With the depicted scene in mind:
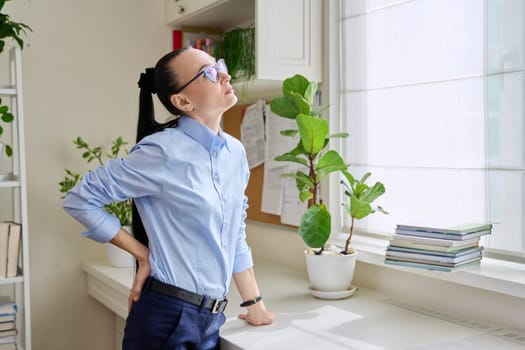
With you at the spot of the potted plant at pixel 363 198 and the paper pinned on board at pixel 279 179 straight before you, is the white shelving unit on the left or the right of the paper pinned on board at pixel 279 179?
left

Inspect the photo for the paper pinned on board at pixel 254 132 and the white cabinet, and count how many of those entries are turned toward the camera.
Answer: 2

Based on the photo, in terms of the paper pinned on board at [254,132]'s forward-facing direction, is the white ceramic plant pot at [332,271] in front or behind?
in front

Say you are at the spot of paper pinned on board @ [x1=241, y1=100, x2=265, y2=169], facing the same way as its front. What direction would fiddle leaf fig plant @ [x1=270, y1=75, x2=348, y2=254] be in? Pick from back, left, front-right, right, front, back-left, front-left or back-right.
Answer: front

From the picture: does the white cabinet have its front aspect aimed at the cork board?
no

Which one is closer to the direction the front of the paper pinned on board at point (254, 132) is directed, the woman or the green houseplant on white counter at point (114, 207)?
the woman

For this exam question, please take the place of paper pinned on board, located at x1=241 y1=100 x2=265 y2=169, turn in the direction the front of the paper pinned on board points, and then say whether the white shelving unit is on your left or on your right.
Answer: on your right

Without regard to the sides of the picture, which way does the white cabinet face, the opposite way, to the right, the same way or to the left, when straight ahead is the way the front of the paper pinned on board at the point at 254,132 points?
the same way

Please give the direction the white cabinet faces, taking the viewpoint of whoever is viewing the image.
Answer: facing the viewer

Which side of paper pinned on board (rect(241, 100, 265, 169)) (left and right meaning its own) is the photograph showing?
front

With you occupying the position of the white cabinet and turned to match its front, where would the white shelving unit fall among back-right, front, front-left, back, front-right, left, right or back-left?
right

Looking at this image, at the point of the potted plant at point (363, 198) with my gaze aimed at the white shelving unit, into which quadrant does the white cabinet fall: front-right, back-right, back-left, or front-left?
front-right
